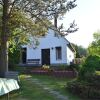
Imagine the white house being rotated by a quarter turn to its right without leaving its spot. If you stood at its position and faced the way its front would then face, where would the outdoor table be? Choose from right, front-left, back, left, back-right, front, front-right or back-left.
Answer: left

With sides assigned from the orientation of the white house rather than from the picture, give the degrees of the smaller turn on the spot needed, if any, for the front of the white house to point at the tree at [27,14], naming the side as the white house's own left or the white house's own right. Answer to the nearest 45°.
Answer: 0° — it already faces it

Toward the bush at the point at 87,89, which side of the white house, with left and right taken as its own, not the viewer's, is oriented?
front

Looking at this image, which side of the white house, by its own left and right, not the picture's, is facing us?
front

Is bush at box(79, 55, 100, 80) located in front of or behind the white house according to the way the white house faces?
in front

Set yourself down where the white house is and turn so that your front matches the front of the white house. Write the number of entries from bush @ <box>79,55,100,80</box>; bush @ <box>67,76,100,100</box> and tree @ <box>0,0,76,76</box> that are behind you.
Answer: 0

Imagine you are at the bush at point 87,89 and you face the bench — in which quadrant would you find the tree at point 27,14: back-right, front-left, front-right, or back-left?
front-left
